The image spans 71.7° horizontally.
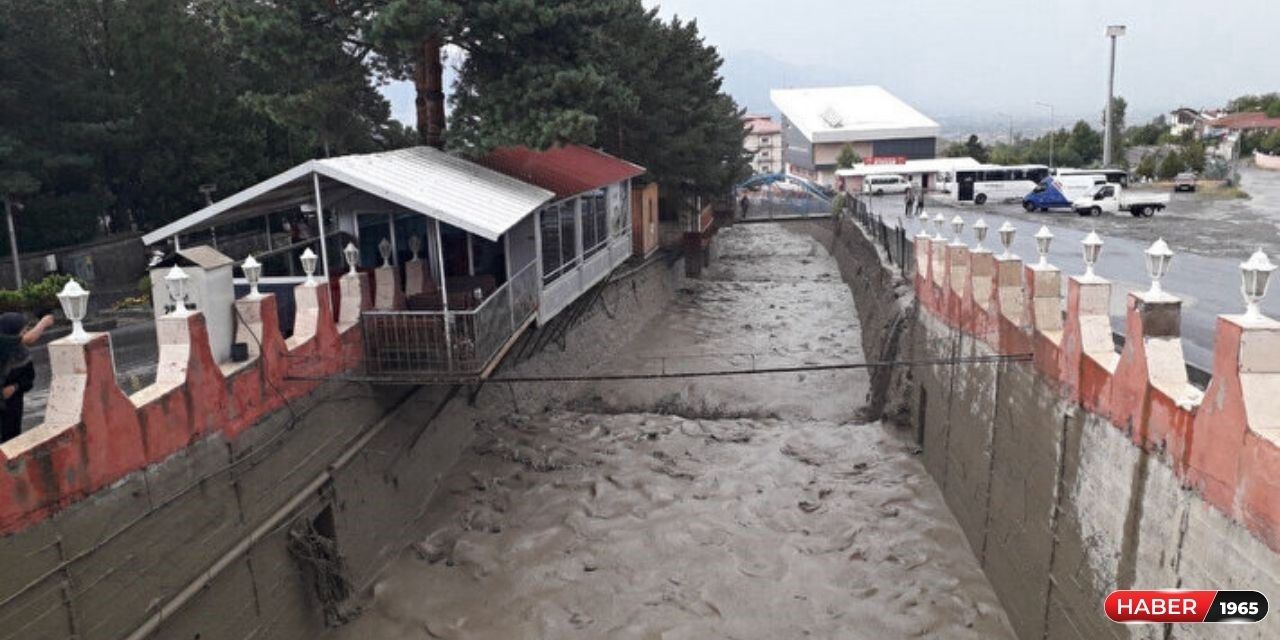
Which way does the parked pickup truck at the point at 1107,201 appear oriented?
to the viewer's left

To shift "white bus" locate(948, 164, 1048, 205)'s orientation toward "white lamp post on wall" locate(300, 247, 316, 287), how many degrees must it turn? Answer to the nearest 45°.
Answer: approximately 90° to its left

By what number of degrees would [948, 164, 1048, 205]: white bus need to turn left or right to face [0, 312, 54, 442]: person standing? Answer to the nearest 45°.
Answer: approximately 90° to its left

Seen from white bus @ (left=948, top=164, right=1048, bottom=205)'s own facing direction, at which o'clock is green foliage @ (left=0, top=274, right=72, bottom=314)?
The green foliage is roughly at 10 o'clock from the white bus.

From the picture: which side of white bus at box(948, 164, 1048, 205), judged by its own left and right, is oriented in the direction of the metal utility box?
left

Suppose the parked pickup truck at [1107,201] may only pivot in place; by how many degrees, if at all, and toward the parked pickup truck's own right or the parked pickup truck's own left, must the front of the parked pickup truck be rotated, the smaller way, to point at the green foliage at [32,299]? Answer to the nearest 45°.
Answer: approximately 45° to the parked pickup truck's own left

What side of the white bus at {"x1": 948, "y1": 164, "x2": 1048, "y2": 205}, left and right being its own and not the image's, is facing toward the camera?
left

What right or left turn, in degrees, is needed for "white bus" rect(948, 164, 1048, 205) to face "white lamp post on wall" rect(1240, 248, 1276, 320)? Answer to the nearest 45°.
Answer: approximately 90° to its left

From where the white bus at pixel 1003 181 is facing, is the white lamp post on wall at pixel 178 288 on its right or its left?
on its left

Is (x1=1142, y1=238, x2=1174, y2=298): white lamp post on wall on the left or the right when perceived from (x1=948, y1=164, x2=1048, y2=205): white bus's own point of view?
on its left
